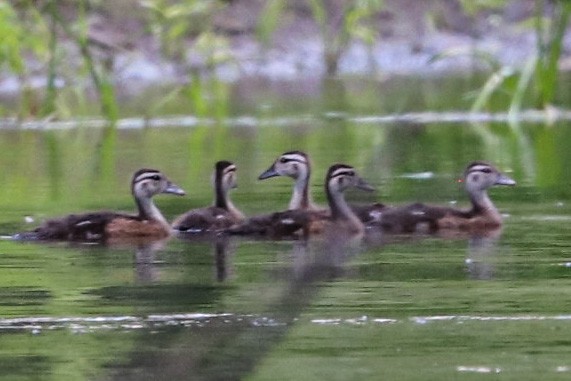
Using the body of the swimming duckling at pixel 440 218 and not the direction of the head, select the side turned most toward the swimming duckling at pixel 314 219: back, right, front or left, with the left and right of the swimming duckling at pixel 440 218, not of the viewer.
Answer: back

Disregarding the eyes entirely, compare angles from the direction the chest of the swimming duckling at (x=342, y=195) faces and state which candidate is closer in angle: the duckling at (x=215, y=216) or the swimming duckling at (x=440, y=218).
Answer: the swimming duckling

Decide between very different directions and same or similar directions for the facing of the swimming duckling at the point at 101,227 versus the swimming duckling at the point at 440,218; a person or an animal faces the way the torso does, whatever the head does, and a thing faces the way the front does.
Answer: same or similar directions

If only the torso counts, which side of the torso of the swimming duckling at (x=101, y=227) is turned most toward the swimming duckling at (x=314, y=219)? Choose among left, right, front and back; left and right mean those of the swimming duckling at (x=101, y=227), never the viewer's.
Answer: front

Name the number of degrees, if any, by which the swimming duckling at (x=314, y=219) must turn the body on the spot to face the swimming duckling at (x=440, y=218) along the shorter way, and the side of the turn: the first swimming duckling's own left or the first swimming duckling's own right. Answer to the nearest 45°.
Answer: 0° — it already faces it

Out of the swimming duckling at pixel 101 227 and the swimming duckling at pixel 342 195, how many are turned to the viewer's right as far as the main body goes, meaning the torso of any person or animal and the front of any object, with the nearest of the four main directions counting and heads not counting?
2

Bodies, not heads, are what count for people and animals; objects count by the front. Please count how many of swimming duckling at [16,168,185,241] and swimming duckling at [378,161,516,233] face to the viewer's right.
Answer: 2

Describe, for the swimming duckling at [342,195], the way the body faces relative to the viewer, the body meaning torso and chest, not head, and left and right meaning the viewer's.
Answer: facing to the right of the viewer

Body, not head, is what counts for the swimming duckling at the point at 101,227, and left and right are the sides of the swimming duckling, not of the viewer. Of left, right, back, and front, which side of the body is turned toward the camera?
right

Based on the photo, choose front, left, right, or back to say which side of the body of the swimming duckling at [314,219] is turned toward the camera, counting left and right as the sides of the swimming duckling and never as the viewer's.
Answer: right

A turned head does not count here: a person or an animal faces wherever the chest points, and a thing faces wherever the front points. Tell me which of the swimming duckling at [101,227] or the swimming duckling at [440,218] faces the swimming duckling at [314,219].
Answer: the swimming duckling at [101,227]

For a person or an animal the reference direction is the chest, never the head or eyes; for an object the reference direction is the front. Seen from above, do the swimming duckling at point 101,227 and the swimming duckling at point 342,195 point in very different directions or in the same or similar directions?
same or similar directions

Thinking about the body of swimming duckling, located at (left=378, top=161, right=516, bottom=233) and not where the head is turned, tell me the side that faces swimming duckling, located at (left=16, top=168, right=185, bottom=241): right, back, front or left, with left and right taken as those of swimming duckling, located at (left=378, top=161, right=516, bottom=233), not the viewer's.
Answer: back

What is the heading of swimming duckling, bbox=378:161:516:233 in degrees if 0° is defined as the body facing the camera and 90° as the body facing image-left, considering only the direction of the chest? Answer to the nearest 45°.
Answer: approximately 270°
